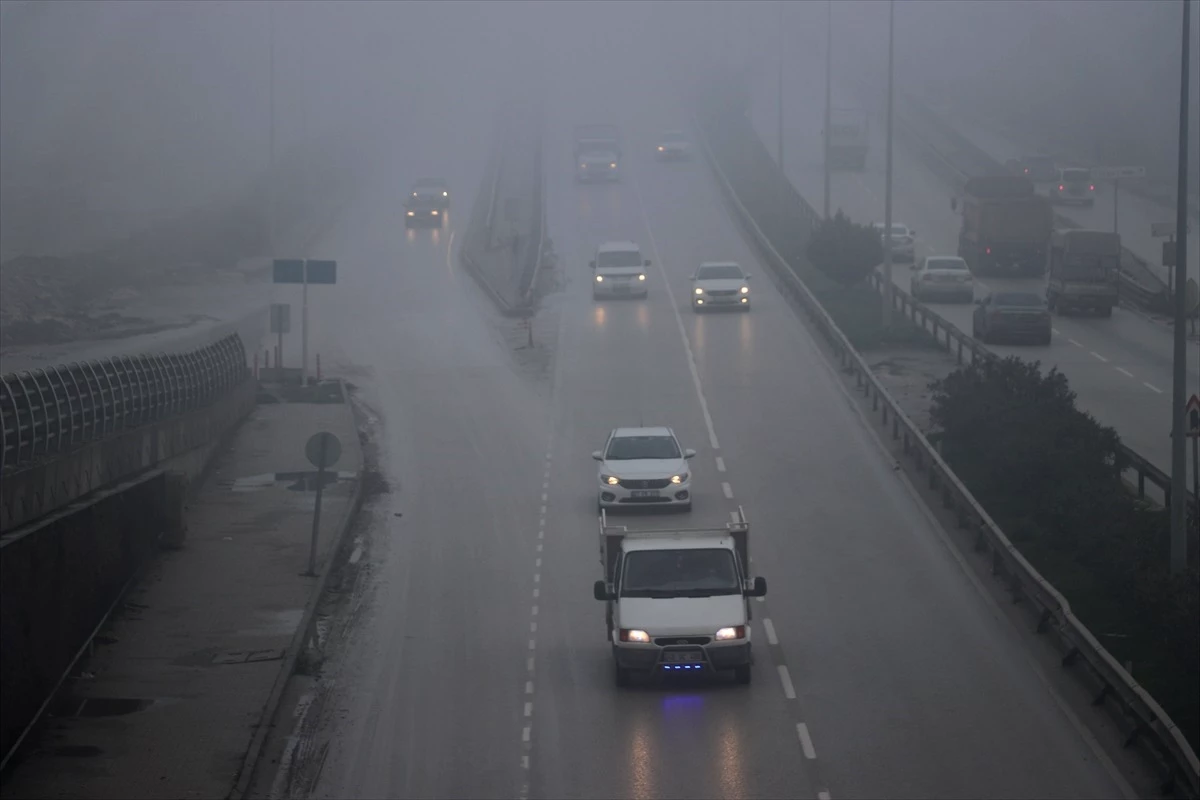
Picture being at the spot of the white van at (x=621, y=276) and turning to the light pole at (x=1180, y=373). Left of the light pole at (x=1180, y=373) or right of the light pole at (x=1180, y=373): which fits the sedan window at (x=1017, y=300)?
left

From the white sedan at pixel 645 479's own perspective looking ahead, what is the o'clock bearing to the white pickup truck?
The white pickup truck is roughly at 12 o'clock from the white sedan.

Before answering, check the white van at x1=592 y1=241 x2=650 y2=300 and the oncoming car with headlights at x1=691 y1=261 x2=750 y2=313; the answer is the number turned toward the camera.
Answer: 2

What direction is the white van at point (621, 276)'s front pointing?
toward the camera

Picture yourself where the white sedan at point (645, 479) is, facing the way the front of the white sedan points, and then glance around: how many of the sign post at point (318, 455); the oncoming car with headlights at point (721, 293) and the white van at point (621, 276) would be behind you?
2

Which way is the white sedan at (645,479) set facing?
toward the camera

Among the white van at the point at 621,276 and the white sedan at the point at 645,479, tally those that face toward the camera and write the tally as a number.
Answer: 2

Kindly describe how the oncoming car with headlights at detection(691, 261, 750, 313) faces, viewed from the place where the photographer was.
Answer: facing the viewer

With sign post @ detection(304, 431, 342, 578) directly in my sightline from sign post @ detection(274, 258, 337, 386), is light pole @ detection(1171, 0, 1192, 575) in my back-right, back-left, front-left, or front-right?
front-left

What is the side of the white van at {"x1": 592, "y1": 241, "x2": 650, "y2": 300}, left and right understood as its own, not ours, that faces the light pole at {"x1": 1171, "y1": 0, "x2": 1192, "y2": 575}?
front
